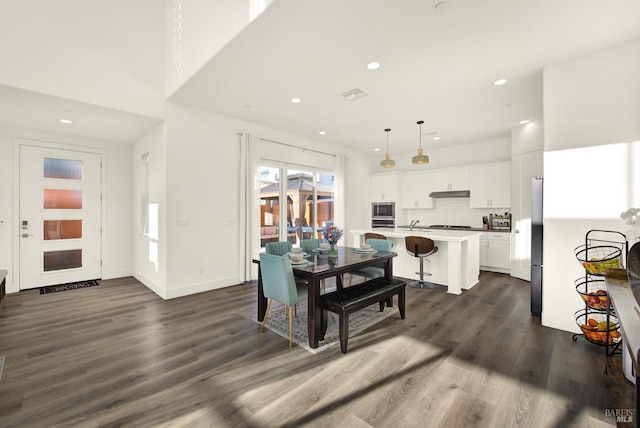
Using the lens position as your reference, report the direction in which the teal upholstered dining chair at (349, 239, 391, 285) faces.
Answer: facing the viewer and to the left of the viewer

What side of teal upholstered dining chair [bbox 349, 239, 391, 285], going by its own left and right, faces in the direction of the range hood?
back

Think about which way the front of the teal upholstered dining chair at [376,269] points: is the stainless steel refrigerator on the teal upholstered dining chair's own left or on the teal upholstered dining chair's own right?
on the teal upholstered dining chair's own left

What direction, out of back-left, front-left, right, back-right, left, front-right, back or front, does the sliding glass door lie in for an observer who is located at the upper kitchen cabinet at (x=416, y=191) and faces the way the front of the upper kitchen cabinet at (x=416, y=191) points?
front-right

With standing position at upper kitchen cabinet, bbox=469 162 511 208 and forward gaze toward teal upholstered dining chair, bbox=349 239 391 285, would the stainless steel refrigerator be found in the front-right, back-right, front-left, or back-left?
front-left

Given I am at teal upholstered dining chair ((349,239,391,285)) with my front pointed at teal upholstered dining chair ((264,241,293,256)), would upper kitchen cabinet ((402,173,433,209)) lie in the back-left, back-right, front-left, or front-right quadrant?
back-right

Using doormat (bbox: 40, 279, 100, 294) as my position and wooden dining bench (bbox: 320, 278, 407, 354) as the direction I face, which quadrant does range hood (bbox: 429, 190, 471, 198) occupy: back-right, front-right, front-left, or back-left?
front-left

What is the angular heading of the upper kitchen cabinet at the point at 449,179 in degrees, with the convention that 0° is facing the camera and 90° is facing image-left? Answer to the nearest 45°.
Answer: approximately 0°

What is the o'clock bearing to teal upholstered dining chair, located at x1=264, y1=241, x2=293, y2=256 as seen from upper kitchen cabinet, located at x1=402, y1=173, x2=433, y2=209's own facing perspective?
The teal upholstered dining chair is roughly at 1 o'clock from the upper kitchen cabinet.

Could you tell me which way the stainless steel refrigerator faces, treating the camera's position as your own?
facing to the left of the viewer

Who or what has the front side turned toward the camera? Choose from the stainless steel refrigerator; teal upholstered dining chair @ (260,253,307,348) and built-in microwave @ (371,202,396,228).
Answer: the built-in microwave

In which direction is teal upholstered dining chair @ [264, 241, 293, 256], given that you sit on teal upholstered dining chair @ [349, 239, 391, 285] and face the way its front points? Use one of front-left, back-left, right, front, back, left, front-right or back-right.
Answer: front-right

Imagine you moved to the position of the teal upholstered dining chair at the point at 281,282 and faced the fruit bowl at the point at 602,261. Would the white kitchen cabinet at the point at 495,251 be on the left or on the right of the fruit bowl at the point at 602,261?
left

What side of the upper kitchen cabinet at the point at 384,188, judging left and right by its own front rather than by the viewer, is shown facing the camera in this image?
front

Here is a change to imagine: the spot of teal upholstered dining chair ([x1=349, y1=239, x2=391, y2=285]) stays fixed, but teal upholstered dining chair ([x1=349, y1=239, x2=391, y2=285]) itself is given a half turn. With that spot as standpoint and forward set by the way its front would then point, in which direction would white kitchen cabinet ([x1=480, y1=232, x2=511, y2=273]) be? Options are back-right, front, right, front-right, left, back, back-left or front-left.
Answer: front

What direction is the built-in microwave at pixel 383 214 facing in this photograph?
toward the camera

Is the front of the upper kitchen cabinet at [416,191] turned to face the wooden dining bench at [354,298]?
yes

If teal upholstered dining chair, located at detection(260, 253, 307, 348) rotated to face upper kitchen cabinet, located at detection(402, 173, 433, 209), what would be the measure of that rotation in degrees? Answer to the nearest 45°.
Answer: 0° — it already faces it

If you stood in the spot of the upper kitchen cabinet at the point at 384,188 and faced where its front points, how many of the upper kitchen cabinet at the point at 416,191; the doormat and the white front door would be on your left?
1
